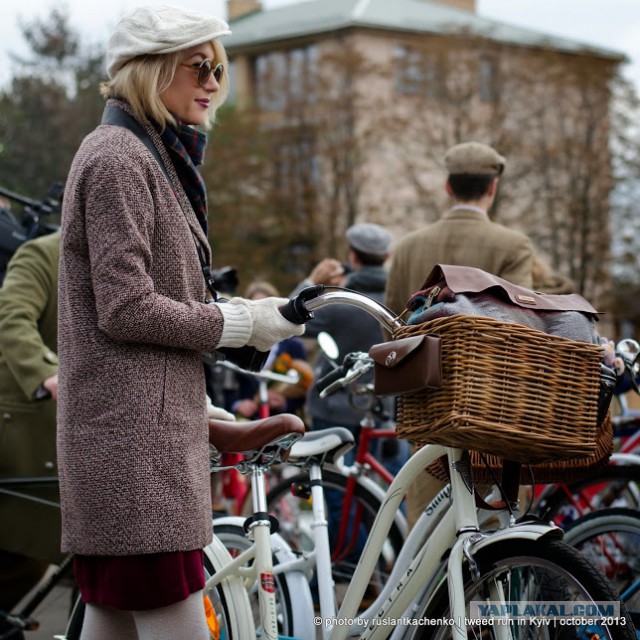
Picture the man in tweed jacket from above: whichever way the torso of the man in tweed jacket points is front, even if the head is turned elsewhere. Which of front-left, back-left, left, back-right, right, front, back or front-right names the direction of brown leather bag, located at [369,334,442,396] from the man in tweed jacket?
back

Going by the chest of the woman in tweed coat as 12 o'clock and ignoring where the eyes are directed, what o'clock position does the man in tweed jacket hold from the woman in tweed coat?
The man in tweed jacket is roughly at 10 o'clock from the woman in tweed coat.

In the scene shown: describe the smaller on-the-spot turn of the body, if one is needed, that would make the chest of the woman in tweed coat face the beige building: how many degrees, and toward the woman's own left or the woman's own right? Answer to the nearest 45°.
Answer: approximately 90° to the woman's own left

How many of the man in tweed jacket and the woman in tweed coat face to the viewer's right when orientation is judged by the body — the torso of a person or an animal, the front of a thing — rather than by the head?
1

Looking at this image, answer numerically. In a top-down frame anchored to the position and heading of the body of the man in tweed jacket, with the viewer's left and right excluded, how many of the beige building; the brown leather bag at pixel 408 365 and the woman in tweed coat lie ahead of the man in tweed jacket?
1

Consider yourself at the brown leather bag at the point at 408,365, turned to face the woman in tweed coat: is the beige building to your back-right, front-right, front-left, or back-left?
back-right

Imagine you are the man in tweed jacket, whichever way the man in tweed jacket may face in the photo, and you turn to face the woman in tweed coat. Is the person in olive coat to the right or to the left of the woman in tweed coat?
right

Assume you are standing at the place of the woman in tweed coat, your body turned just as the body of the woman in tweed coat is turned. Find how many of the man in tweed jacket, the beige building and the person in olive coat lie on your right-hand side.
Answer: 0

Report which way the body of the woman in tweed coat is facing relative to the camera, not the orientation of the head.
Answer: to the viewer's right

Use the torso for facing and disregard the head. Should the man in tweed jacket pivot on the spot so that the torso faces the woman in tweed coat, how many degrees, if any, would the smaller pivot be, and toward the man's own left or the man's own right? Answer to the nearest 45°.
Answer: approximately 180°

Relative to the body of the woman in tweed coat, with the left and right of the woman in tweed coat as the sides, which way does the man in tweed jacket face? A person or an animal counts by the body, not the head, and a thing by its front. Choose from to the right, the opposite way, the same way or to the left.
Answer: to the left

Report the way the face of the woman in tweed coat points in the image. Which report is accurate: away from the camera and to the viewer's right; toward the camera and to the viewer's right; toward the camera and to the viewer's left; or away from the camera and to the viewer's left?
toward the camera and to the viewer's right

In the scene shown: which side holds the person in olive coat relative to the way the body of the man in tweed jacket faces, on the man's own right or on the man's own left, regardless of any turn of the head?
on the man's own left

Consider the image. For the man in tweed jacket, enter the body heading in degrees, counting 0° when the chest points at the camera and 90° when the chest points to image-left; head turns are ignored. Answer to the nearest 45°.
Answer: approximately 180°

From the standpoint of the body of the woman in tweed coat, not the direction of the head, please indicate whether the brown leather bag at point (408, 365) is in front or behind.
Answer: in front

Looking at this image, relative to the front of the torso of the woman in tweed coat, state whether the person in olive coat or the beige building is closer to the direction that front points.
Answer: the beige building

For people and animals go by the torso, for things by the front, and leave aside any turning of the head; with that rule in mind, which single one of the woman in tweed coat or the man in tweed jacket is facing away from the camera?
the man in tweed jacket

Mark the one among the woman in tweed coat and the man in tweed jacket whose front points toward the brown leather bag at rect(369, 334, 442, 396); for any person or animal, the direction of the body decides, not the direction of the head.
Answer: the woman in tweed coat
